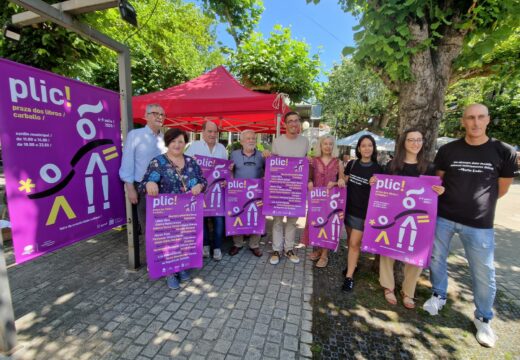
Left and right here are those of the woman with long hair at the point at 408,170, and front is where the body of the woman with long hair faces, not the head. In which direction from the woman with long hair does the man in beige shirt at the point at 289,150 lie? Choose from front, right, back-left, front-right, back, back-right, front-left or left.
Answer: right

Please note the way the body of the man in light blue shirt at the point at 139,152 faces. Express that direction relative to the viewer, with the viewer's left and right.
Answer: facing the viewer and to the right of the viewer

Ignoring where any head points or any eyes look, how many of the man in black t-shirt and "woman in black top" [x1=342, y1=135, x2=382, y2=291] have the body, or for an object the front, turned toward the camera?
2

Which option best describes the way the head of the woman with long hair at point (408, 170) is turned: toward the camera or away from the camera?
toward the camera

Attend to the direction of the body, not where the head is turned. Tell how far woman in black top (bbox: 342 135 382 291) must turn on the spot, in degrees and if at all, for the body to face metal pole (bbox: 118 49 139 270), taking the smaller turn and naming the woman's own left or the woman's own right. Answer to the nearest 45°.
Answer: approximately 90° to the woman's own right

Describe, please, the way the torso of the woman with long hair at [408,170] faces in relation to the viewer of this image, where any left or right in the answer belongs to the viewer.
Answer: facing the viewer

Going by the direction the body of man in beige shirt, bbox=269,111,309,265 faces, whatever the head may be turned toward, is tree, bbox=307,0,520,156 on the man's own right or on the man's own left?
on the man's own left

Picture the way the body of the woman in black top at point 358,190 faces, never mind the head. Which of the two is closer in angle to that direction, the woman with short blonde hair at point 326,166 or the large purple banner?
the large purple banner

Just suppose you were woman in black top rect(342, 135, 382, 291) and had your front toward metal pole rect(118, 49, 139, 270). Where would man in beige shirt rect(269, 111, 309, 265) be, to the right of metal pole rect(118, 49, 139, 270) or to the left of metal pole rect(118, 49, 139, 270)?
right

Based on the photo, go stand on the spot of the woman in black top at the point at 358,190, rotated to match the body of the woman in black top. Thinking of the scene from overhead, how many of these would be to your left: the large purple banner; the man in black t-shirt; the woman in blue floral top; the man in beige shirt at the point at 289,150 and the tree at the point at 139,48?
1

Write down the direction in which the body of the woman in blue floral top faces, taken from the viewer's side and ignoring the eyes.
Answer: toward the camera

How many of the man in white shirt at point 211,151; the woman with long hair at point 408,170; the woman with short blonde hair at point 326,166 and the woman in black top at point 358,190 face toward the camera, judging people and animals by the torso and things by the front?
4

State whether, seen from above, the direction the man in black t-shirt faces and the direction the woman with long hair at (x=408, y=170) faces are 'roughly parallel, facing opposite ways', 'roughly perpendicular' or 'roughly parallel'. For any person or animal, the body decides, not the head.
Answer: roughly parallel

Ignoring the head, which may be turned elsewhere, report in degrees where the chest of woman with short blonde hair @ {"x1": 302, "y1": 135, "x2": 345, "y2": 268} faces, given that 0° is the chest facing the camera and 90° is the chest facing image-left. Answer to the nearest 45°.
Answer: approximately 0°

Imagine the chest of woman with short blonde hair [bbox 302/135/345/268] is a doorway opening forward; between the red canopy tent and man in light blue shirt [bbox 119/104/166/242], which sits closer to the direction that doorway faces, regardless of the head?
the man in light blue shirt

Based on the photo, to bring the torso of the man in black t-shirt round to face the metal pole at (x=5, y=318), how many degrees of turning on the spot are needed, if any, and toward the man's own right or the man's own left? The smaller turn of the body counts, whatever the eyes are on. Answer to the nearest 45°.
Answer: approximately 45° to the man's own right

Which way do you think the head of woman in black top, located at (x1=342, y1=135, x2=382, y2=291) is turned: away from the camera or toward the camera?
toward the camera

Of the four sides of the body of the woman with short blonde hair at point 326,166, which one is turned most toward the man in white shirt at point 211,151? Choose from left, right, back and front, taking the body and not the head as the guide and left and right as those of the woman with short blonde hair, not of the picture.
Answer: right

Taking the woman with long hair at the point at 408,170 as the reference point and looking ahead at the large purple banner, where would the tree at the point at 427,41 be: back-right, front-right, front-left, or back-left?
back-right
